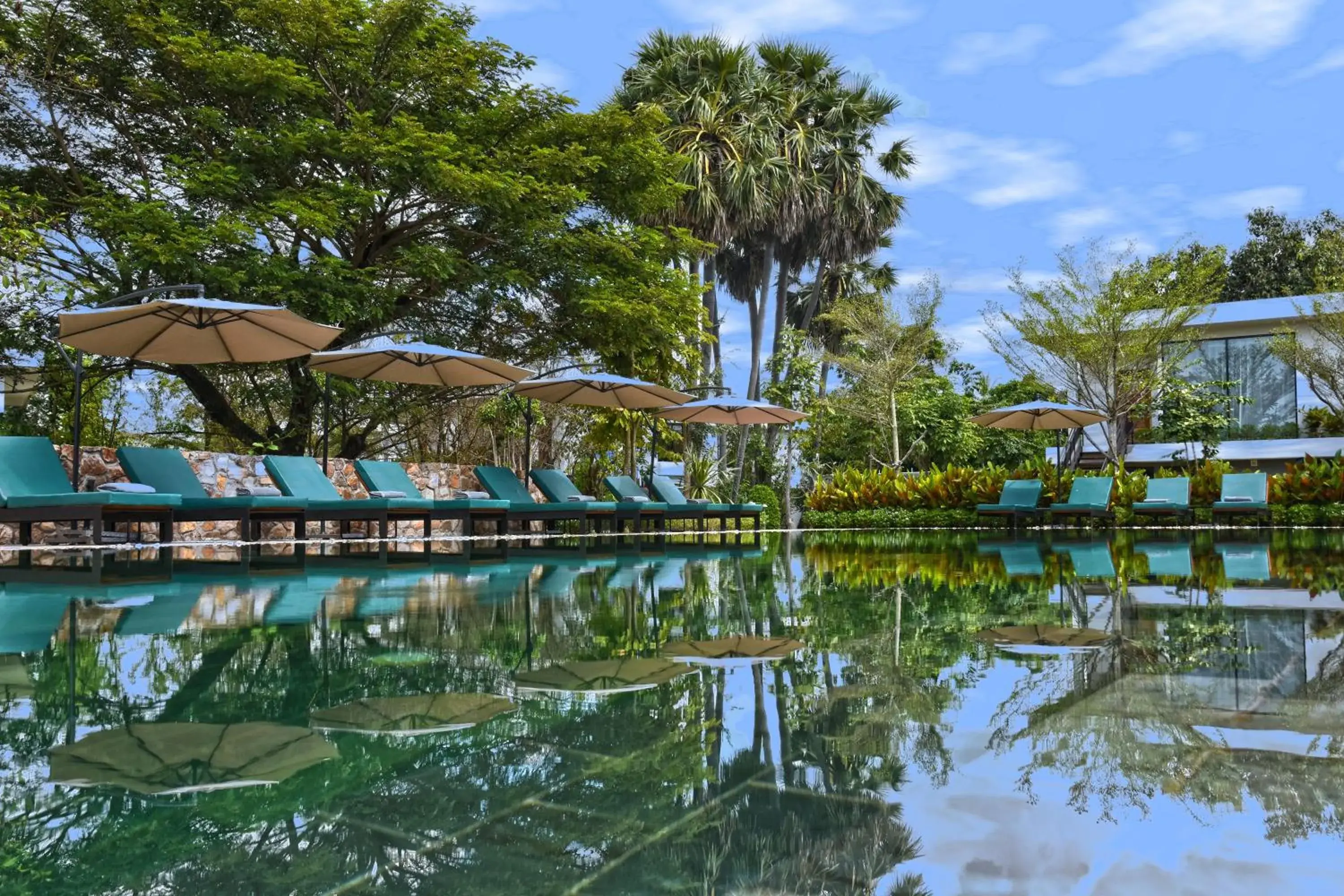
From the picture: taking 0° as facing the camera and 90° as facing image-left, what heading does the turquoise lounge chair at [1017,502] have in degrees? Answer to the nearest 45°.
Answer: approximately 45°

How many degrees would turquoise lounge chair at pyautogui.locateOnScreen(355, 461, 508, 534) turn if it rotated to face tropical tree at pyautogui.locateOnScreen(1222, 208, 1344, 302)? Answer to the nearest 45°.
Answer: approximately 90° to its left

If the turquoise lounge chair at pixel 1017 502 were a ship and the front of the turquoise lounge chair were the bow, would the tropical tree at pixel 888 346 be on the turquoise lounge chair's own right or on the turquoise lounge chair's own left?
on the turquoise lounge chair's own right

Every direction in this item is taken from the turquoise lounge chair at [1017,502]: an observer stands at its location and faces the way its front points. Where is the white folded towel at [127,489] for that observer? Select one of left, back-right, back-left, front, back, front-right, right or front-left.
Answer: front

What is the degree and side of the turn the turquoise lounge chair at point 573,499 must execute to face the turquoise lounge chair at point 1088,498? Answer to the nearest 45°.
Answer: approximately 45° to its left

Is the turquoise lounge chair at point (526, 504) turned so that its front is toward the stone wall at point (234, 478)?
no

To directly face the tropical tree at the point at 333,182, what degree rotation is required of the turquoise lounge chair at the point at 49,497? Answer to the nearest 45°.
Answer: approximately 90° to its left

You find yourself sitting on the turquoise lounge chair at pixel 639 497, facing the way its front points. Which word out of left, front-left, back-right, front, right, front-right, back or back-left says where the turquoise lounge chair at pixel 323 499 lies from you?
right

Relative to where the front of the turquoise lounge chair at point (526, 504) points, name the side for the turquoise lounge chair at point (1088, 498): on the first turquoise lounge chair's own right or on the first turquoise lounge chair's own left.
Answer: on the first turquoise lounge chair's own left

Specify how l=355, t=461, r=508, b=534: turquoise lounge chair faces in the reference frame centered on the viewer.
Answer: facing the viewer and to the right of the viewer

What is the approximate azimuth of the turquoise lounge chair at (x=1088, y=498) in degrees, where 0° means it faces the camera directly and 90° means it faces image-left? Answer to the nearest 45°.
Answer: approximately 45°
